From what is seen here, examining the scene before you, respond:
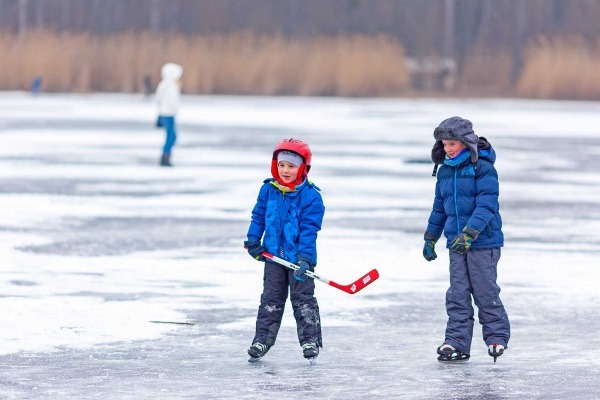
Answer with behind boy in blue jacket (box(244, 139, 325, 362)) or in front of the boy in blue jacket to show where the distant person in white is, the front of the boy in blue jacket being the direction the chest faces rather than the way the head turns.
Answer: behind

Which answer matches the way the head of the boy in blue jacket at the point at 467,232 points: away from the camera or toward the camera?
toward the camera

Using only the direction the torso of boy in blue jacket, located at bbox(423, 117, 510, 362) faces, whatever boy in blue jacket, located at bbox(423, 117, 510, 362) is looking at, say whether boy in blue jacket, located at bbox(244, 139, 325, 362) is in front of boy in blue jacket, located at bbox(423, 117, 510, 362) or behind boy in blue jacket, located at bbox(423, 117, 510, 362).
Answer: in front

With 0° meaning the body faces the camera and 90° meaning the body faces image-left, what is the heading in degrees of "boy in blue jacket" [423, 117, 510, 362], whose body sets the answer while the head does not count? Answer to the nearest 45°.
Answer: approximately 45°

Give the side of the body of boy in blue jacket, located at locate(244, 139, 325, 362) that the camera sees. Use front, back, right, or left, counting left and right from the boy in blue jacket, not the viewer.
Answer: front

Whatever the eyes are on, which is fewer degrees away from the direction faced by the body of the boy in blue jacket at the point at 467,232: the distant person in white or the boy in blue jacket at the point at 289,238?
the boy in blue jacket

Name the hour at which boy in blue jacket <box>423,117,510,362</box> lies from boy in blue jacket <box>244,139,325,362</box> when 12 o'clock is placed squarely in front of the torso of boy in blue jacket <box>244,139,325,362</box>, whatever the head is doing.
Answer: boy in blue jacket <box>423,117,510,362</box> is roughly at 9 o'clock from boy in blue jacket <box>244,139,325,362</box>.

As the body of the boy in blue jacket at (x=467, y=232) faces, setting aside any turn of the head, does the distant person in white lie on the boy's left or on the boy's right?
on the boy's right
